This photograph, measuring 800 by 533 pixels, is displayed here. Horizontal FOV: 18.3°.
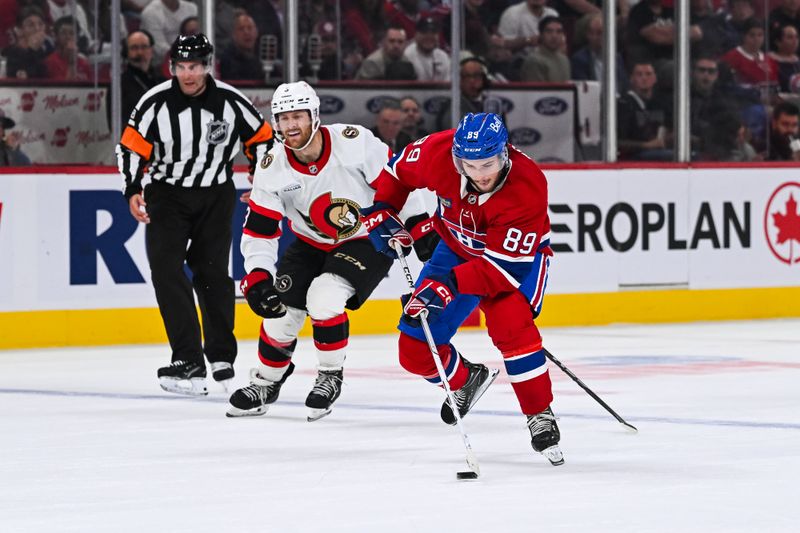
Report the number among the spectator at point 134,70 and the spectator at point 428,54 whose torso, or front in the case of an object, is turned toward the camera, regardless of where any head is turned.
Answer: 2

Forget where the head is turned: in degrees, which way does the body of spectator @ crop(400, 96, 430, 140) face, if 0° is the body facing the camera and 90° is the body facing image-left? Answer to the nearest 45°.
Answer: approximately 45°

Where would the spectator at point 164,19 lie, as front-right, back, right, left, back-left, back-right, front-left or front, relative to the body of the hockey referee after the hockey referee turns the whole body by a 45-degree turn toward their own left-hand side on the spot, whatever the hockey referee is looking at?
back-left

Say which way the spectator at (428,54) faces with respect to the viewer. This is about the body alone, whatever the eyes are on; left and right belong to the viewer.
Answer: facing the viewer

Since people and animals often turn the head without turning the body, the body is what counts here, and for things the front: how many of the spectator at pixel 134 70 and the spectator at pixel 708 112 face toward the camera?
2

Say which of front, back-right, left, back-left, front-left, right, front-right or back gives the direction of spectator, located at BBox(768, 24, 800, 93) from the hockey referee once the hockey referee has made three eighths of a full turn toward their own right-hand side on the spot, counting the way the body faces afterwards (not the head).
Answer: right

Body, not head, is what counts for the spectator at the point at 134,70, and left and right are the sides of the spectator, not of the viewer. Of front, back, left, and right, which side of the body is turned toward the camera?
front

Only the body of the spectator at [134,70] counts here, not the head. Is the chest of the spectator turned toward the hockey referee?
yes

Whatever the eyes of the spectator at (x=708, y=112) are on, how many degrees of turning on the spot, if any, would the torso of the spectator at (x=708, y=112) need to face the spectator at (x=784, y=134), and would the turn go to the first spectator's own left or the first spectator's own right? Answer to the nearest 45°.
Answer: approximately 45° to the first spectator's own left

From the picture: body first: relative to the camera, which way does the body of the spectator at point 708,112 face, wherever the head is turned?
toward the camera

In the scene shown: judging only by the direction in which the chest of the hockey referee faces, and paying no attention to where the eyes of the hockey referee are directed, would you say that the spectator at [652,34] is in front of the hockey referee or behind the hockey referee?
behind

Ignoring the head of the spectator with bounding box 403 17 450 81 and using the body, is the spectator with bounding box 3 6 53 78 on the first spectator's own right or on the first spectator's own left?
on the first spectator's own right
